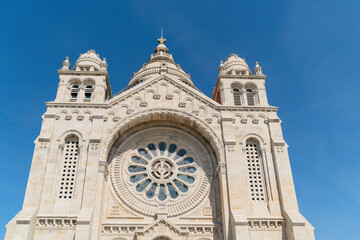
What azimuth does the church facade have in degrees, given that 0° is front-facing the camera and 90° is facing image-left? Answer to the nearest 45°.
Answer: approximately 0°
